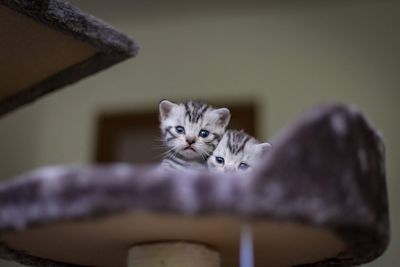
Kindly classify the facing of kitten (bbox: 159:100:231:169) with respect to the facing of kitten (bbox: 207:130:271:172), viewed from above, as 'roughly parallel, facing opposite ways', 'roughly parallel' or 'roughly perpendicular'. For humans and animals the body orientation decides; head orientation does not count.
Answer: roughly parallel

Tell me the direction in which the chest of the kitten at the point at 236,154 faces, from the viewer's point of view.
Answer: toward the camera

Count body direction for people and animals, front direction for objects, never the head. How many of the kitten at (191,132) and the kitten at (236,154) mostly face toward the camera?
2
